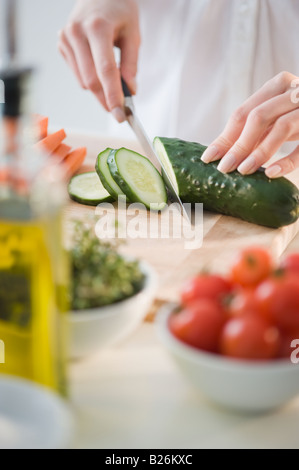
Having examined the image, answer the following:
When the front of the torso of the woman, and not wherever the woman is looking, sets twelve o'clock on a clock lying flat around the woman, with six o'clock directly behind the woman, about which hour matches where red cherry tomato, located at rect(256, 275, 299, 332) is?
The red cherry tomato is roughly at 12 o'clock from the woman.

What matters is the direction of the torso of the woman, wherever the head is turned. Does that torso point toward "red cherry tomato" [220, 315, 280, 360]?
yes

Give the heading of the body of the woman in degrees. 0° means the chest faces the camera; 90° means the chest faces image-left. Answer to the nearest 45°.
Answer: approximately 0°

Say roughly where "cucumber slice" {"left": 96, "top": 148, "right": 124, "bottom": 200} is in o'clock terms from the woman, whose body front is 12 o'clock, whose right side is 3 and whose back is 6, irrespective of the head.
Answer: The cucumber slice is roughly at 1 o'clock from the woman.

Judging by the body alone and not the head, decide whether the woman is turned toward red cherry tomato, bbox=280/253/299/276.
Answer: yes

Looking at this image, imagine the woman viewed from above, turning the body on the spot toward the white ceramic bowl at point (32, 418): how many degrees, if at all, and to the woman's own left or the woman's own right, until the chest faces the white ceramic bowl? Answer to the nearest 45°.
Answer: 0° — they already face it

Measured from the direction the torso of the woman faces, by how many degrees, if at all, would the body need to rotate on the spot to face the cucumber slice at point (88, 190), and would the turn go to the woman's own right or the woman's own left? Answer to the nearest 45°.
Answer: approximately 45° to the woman's own right

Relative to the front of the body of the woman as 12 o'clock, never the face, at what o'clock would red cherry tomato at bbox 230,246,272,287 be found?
The red cherry tomato is roughly at 12 o'clock from the woman.

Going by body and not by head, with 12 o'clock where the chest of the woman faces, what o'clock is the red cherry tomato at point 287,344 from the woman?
The red cherry tomato is roughly at 12 o'clock from the woman.

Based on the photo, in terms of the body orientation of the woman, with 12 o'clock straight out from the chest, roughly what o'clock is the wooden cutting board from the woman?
The wooden cutting board is roughly at 12 o'clock from the woman.
